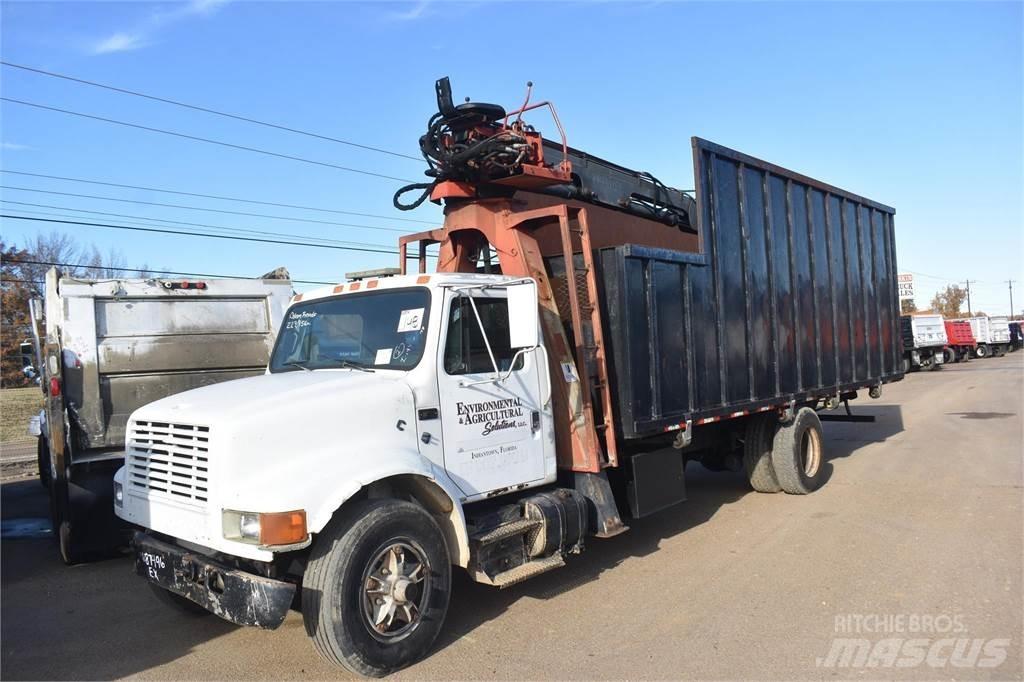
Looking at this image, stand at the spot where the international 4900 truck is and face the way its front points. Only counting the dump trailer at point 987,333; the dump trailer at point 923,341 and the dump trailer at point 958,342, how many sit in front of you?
0

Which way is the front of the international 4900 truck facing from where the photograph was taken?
facing the viewer and to the left of the viewer

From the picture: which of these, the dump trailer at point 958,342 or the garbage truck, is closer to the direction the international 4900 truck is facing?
the garbage truck

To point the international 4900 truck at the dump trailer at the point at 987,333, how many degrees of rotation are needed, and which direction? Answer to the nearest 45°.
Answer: approximately 180°

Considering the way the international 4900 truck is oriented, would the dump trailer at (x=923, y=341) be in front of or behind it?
behind

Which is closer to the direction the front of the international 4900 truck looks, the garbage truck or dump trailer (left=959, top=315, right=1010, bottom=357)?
the garbage truck

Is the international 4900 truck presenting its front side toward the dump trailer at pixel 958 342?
no

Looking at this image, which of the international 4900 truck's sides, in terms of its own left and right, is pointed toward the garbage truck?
right
